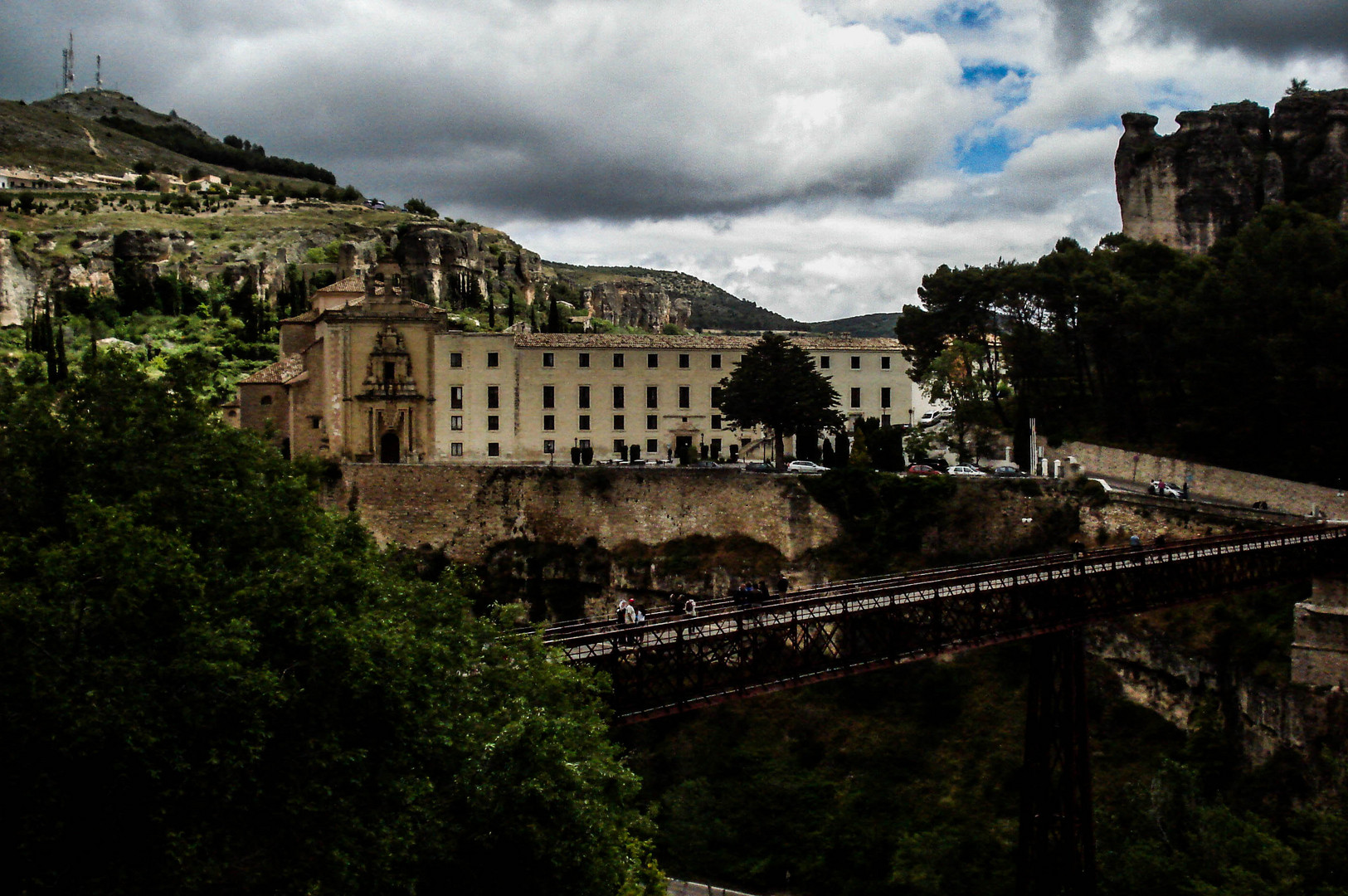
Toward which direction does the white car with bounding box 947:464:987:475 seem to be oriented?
to the viewer's right

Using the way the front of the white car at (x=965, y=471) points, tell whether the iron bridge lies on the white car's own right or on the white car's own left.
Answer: on the white car's own right

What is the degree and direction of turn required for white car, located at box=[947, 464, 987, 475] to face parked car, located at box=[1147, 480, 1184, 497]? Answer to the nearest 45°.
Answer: approximately 45° to its right

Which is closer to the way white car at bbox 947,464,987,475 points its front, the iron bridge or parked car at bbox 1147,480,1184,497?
the parked car
